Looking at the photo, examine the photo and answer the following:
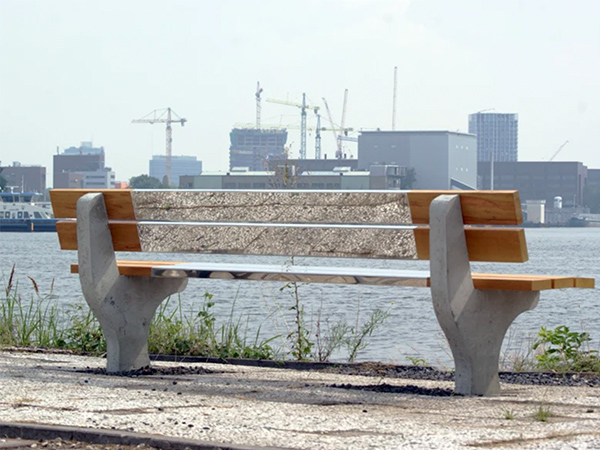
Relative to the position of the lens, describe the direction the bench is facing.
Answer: facing away from the viewer and to the right of the viewer

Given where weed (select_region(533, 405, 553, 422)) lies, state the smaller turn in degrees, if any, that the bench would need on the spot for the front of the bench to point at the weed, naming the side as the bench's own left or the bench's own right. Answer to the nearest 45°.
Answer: approximately 90° to the bench's own right

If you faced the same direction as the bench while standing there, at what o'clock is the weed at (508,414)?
The weed is roughly at 3 o'clock from the bench.

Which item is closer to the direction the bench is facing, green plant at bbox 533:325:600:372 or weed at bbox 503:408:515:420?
the green plant

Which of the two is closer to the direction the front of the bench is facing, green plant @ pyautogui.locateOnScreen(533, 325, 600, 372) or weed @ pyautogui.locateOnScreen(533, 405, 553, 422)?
the green plant

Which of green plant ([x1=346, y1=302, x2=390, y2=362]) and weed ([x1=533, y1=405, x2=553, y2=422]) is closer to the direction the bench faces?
the green plant

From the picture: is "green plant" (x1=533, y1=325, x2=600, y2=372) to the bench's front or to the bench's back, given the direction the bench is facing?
to the front

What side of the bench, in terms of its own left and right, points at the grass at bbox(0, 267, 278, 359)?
left

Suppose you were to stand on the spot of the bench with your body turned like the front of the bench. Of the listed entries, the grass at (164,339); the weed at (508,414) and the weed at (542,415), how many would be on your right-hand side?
2

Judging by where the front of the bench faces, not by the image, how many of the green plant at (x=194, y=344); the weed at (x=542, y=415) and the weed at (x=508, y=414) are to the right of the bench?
2

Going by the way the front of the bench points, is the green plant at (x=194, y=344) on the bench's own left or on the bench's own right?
on the bench's own left
